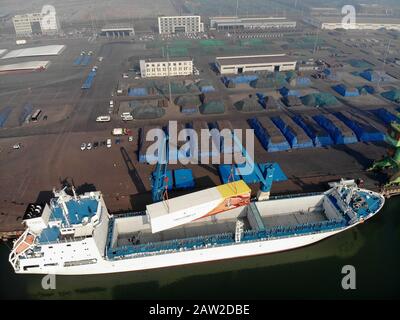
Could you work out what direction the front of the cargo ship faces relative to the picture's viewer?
facing to the right of the viewer
